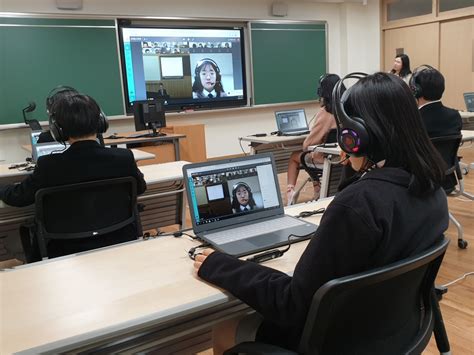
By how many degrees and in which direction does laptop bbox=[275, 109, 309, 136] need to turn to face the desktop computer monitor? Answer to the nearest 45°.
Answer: approximately 135° to its right

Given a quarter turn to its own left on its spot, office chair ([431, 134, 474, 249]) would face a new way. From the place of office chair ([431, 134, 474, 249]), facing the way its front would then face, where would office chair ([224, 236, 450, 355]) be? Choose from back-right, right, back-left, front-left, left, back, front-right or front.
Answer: front-left

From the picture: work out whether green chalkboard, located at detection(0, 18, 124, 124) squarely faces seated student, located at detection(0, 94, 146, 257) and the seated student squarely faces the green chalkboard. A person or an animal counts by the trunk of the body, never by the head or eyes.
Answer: yes

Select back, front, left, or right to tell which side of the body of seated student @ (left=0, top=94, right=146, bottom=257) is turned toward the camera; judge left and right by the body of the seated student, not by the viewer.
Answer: back

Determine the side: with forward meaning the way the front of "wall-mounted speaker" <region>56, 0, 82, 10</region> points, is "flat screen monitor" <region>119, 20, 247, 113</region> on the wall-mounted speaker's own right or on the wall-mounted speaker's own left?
on the wall-mounted speaker's own left

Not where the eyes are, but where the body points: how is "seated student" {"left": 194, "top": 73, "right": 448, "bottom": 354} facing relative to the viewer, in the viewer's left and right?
facing away from the viewer and to the left of the viewer

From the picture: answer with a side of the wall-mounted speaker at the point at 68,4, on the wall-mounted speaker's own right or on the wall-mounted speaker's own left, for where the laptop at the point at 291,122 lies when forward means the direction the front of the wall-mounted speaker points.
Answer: on the wall-mounted speaker's own left

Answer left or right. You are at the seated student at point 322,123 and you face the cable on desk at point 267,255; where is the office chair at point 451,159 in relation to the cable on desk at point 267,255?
left

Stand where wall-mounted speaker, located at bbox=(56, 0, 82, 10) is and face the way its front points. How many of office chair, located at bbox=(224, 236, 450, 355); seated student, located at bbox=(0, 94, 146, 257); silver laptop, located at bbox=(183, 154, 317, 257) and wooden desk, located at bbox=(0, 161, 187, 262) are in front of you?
4

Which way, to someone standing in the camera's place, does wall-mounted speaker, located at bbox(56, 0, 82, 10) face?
facing the viewer

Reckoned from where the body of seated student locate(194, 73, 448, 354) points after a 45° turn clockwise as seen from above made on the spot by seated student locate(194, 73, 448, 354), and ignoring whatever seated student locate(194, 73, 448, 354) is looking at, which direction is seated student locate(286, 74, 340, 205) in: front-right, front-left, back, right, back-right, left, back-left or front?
front

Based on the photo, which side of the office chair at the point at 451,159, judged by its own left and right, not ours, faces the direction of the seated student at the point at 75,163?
left

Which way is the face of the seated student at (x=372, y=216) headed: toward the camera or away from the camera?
away from the camera

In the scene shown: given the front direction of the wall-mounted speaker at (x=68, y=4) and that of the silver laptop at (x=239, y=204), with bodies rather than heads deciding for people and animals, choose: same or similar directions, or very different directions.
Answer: same or similar directions

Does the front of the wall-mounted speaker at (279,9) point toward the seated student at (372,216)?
yes

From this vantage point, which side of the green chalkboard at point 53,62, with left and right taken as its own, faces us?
front

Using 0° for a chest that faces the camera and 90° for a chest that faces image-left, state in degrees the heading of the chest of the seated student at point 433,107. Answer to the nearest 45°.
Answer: approximately 135°

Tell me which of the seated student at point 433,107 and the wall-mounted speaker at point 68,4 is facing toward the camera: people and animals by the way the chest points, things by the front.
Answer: the wall-mounted speaker
